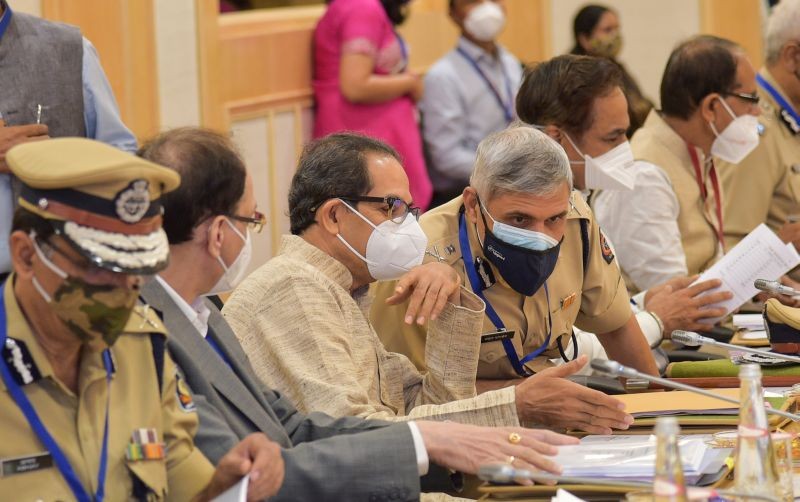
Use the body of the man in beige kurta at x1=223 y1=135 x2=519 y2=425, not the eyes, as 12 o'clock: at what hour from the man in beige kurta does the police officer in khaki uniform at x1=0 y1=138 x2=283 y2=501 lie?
The police officer in khaki uniform is roughly at 4 o'clock from the man in beige kurta.

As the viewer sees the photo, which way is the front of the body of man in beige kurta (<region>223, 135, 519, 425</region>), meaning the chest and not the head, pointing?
to the viewer's right

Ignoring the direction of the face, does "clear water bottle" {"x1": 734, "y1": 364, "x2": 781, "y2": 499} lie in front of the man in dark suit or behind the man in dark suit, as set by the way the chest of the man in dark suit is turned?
in front

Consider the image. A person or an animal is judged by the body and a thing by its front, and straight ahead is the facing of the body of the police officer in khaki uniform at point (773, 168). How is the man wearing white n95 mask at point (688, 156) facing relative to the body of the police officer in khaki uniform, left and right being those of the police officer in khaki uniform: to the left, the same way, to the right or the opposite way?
the same way

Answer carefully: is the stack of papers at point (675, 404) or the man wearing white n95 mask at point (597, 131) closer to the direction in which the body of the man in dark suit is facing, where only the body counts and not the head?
the stack of papers

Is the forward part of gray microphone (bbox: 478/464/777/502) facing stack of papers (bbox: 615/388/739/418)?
no

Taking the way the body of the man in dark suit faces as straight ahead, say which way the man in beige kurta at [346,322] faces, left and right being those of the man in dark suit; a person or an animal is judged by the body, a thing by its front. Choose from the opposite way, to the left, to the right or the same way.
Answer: the same way

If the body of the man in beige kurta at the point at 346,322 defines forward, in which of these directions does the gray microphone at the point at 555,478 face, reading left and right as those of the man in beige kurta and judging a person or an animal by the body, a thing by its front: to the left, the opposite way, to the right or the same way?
the opposite way

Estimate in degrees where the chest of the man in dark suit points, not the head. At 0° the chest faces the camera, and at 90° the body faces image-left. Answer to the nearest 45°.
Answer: approximately 270°

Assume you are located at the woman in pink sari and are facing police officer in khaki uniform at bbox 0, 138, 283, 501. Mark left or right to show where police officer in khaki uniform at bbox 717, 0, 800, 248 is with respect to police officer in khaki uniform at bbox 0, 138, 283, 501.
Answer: left
